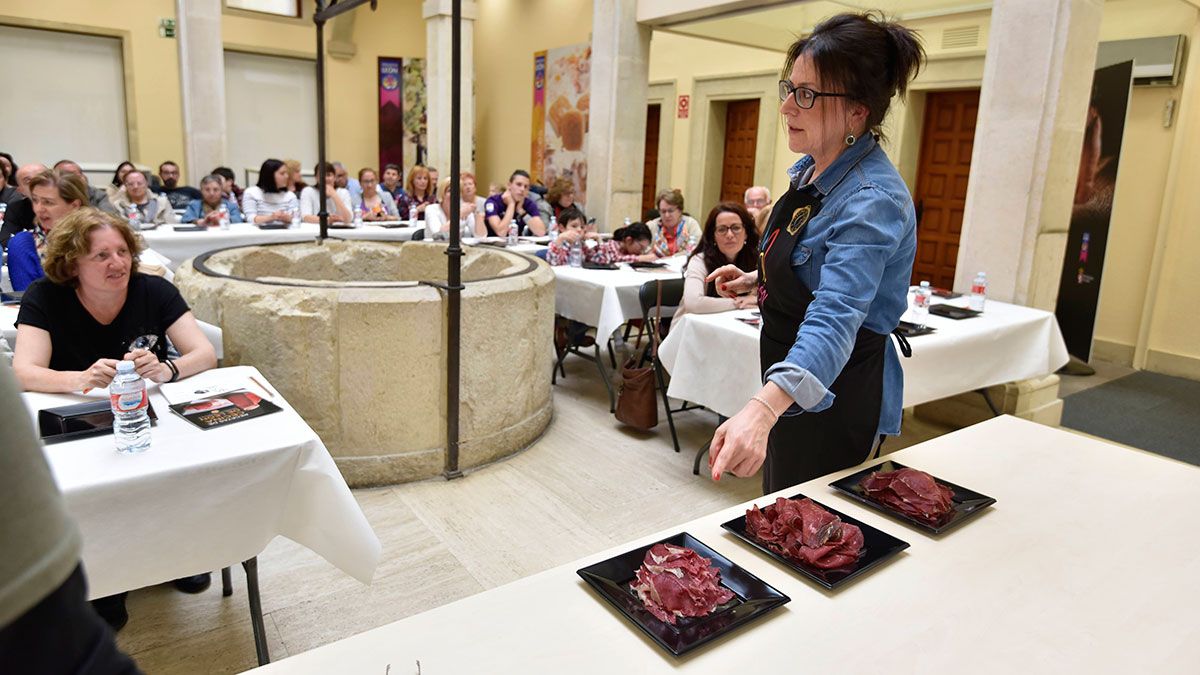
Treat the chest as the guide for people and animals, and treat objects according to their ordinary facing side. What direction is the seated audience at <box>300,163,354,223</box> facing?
toward the camera

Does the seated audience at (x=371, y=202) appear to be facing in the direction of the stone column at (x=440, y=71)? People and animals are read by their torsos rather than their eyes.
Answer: no

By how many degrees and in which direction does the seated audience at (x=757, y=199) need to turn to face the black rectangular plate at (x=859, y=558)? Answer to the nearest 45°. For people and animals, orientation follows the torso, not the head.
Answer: approximately 45° to their left

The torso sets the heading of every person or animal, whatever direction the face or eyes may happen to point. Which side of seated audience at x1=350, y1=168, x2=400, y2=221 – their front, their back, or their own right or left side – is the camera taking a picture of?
front

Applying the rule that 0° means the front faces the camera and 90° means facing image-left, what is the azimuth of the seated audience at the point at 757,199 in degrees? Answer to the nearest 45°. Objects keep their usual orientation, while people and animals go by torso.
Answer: approximately 45°

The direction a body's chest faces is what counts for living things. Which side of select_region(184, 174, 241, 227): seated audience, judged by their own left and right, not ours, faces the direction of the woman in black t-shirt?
front

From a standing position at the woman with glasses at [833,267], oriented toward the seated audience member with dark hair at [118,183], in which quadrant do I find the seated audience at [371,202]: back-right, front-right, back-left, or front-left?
front-right

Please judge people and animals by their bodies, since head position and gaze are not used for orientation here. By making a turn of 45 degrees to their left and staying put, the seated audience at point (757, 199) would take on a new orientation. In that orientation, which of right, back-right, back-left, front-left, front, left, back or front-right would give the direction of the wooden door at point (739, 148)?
back

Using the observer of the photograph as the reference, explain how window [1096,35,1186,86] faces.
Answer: facing the viewer and to the left of the viewer

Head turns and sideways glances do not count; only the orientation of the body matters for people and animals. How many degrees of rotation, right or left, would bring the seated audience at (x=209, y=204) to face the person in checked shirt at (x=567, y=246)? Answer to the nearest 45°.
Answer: approximately 45° to their left

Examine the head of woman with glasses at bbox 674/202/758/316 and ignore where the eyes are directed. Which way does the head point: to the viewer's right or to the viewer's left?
to the viewer's right

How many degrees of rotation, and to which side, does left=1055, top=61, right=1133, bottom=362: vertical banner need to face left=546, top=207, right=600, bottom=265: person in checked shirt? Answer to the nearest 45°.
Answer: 0° — it already faces them

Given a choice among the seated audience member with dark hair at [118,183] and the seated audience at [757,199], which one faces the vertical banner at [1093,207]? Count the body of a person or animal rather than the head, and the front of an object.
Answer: the seated audience member with dark hair at [118,183]

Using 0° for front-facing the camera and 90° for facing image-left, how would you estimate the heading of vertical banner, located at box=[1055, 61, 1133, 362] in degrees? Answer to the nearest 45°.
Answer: approximately 45°

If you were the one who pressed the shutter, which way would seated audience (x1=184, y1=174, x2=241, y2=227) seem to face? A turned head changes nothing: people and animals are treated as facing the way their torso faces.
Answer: facing the viewer

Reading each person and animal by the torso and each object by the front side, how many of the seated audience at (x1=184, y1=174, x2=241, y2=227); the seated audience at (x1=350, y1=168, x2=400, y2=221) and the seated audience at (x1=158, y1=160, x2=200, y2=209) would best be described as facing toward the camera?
3

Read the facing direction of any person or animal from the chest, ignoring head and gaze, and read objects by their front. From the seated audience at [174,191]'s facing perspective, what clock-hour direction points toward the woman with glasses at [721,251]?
The woman with glasses is roughly at 11 o'clock from the seated audience.

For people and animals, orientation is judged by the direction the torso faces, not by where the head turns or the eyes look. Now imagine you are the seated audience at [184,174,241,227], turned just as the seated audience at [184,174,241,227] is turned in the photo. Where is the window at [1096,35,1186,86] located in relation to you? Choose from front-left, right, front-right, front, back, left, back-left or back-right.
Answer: front-left

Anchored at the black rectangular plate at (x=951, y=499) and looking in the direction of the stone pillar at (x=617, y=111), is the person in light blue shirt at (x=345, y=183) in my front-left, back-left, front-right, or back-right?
front-left
